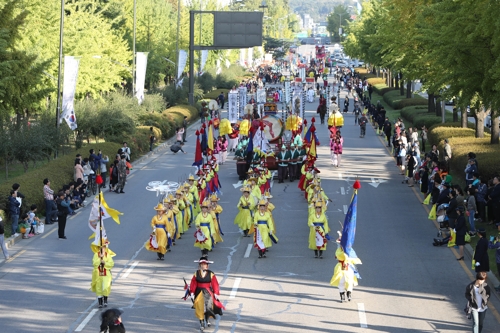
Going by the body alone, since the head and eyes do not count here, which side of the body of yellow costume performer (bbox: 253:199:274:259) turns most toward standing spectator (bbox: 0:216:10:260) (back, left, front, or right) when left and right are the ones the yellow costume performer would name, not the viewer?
right

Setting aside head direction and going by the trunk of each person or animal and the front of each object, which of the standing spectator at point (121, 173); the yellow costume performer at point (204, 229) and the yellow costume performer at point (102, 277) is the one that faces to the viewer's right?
the standing spectator

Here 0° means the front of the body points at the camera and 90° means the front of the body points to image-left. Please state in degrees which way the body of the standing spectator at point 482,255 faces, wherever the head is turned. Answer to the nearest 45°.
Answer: approximately 90°

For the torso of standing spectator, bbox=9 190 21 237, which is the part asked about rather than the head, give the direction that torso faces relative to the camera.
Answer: to the viewer's right

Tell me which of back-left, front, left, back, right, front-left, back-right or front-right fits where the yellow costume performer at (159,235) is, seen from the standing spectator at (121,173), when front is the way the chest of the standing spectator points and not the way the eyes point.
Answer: right

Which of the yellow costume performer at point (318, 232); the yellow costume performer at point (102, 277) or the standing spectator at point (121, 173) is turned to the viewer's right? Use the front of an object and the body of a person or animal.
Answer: the standing spectator

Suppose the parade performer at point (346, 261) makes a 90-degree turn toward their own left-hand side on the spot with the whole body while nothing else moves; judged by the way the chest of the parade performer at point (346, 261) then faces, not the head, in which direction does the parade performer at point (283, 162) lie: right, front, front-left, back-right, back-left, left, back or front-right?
left

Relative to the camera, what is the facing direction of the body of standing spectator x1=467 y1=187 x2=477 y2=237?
to the viewer's left

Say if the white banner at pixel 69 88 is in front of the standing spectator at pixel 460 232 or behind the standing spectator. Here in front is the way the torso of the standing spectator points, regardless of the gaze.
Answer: in front

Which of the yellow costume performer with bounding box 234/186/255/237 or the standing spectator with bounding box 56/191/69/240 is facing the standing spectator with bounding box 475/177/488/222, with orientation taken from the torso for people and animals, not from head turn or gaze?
the standing spectator with bounding box 56/191/69/240

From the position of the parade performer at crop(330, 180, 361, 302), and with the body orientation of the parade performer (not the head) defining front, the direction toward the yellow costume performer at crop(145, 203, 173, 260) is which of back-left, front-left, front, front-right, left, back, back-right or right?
back-right

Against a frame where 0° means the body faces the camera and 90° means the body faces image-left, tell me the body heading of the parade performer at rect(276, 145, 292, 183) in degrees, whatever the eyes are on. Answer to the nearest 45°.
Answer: approximately 0°

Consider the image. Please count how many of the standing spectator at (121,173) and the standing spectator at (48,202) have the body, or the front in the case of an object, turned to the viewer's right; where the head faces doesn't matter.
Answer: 2

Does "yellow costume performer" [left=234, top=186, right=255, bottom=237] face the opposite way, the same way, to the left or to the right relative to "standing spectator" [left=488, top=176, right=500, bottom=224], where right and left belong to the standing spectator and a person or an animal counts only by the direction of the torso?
to the left

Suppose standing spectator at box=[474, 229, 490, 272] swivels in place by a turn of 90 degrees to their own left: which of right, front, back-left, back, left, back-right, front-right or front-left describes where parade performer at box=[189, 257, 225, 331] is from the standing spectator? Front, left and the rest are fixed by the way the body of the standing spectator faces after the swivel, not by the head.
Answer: front-right

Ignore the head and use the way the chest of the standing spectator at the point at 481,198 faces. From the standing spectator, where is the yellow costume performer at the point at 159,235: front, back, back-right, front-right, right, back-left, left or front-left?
front-left

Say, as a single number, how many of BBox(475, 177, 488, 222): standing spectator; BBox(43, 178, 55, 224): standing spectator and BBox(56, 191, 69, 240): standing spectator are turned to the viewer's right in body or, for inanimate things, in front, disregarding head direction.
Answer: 2
